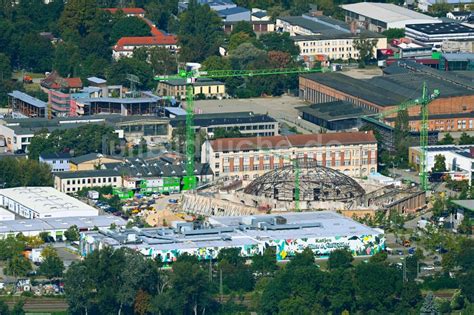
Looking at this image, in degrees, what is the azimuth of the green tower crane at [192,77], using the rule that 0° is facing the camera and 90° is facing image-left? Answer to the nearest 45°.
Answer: approximately 270°

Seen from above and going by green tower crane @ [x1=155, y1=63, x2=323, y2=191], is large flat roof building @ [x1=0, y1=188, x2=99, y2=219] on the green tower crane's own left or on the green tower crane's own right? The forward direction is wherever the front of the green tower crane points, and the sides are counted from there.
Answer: on the green tower crane's own right

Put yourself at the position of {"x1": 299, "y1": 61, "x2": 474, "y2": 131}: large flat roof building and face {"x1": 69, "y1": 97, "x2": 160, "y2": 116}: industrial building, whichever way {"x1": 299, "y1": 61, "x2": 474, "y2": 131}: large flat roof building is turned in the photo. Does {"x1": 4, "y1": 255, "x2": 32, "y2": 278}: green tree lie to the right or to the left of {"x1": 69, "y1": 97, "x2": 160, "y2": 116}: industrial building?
left

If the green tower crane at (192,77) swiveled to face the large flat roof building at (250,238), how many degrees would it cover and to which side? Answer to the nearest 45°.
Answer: approximately 90° to its right
